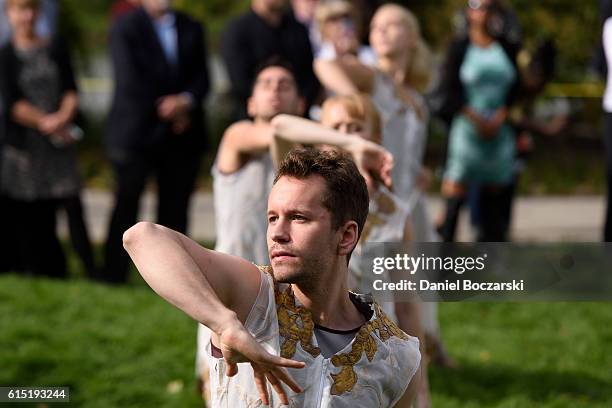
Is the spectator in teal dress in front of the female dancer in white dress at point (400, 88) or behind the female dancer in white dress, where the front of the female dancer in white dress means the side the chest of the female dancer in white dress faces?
behind

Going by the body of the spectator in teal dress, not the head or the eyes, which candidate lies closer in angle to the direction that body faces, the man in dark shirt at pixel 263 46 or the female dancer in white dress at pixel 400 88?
the female dancer in white dress

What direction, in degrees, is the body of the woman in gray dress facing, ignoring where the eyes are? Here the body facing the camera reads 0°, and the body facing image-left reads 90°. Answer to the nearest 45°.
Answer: approximately 0°

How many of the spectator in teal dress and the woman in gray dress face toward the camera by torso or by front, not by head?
2

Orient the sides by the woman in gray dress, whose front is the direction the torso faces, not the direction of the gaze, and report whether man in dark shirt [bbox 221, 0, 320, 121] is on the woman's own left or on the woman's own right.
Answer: on the woman's own left
